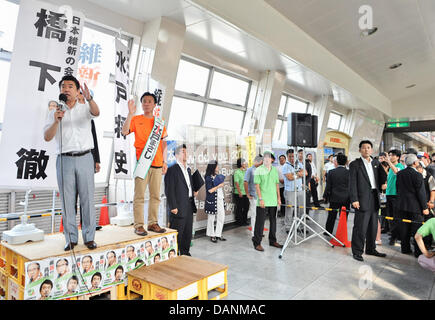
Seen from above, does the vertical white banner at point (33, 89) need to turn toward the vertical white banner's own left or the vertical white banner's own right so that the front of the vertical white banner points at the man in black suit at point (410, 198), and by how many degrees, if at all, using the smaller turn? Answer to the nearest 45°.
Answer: approximately 90° to the vertical white banner's own left

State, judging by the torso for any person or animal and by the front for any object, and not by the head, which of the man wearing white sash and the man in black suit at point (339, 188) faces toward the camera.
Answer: the man wearing white sash

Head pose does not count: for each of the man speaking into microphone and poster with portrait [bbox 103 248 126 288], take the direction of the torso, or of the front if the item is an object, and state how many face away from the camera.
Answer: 0

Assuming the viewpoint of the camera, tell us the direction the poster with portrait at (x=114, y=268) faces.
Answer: facing the viewer and to the right of the viewer

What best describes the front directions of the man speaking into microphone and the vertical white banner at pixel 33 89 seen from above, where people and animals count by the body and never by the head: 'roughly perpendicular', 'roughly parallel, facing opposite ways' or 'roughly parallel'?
roughly parallel

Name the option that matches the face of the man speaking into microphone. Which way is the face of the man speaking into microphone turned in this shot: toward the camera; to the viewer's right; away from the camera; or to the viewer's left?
toward the camera

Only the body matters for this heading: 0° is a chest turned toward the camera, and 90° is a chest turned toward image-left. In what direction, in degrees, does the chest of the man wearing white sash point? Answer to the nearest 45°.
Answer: approximately 0°

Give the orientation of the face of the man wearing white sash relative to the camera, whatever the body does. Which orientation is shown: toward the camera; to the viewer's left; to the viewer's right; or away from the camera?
toward the camera

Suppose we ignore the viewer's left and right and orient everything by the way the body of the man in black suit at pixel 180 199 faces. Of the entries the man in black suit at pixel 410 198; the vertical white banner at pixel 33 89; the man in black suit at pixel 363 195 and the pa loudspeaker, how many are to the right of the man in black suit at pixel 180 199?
1

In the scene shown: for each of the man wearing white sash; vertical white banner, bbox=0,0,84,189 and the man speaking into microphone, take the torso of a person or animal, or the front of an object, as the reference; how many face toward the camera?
3

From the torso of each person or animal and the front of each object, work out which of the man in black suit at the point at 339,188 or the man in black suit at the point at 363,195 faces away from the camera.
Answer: the man in black suit at the point at 339,188
